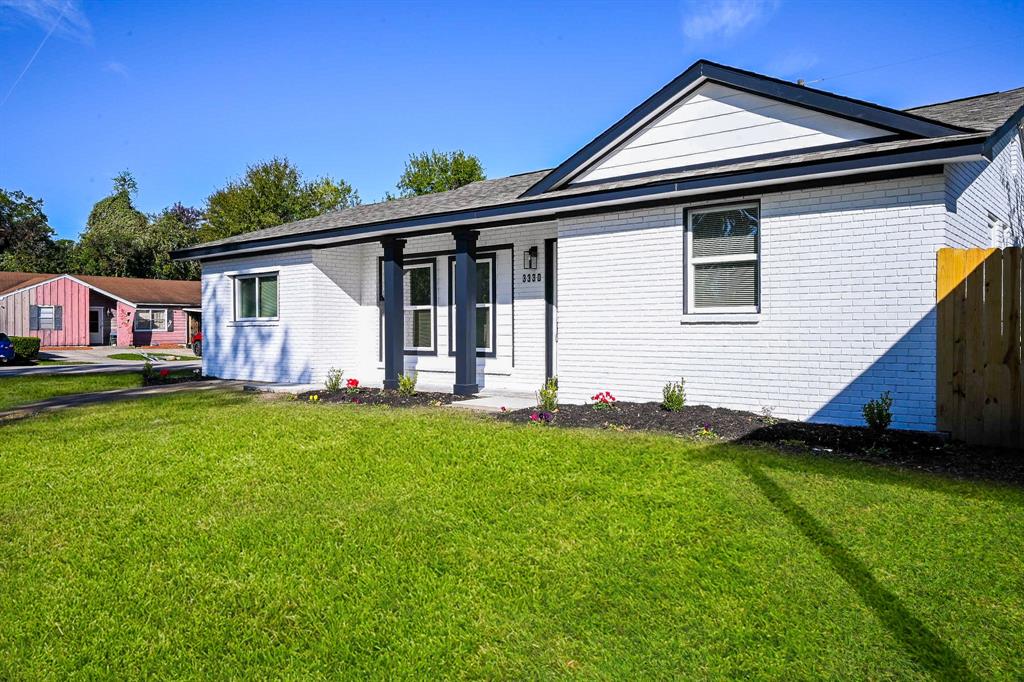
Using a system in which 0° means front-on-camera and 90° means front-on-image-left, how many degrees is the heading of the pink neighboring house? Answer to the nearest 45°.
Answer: approximately 0°

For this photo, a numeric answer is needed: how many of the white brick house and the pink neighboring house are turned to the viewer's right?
0

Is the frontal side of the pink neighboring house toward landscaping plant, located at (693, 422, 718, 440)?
yes

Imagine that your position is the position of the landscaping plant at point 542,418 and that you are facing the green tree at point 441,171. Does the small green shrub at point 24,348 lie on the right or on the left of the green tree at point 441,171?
left

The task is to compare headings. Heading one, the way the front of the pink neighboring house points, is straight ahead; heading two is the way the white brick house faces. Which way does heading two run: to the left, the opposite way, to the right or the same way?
to the right

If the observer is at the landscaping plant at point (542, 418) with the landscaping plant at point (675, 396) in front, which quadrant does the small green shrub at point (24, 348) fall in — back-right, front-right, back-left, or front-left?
back-left

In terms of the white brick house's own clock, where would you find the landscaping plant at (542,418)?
The landscaping plant is roughly at 1 o'clock from the white brick house.

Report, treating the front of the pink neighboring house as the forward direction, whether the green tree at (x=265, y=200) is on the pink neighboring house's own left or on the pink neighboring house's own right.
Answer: on the pink neighboring house's own left

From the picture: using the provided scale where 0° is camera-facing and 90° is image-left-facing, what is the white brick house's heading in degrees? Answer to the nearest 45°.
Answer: approximately 45°
